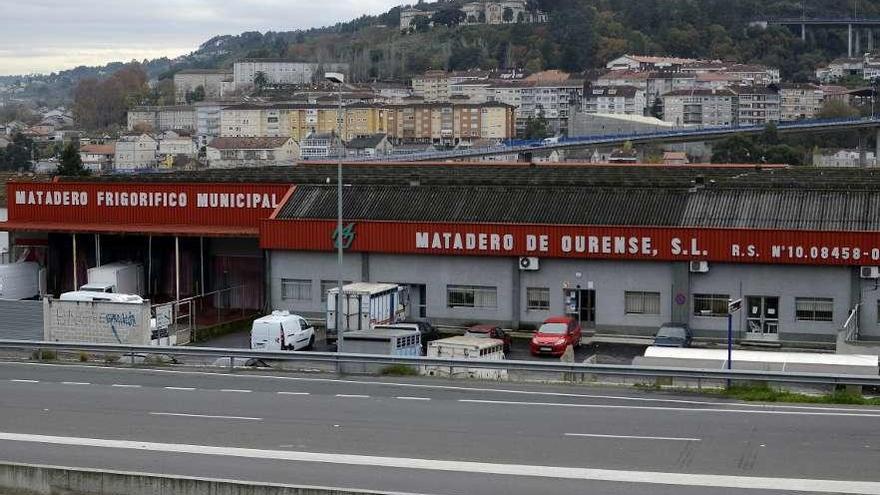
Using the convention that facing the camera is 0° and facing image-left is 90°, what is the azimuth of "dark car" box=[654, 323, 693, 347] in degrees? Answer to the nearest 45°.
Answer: approximately 0°

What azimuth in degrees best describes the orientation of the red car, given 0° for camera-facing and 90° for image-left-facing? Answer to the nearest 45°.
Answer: approximately 45°

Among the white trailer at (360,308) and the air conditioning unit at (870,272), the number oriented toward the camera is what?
1

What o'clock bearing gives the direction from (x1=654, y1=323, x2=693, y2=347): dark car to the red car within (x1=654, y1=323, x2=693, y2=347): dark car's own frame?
The red car is roughly at 3 o'clock from the dark car.

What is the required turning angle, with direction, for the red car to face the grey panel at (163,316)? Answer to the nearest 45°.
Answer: approximately 45° to its right

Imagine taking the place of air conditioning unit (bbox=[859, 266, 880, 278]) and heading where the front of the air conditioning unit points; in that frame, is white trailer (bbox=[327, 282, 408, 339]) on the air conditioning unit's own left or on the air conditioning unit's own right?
on the air conditioning unit's own right

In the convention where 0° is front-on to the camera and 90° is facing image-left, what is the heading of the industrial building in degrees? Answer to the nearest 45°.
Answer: approximately 0°

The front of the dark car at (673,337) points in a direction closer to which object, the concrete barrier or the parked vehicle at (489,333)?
the concrete barrier
